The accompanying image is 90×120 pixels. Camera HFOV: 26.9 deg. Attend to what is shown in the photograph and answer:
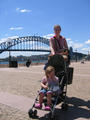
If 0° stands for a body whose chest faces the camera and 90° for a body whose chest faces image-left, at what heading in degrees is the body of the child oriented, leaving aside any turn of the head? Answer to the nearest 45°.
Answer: approximately 45°
